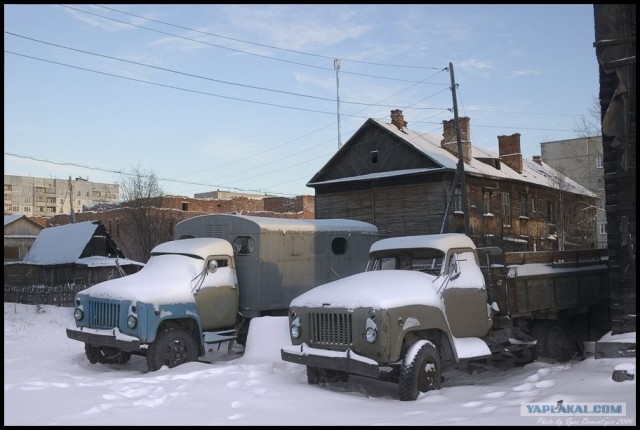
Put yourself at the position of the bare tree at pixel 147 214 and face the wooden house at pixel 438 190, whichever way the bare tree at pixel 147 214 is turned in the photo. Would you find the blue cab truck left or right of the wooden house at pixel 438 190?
right

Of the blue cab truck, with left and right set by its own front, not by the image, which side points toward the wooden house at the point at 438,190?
back

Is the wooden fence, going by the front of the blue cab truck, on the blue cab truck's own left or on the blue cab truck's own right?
on the blue cab truck's own right

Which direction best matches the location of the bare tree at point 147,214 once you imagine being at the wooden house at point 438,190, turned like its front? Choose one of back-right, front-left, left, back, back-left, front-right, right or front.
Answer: back-right

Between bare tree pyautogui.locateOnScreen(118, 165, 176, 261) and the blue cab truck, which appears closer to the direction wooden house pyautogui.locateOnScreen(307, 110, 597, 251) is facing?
the blue cab truck

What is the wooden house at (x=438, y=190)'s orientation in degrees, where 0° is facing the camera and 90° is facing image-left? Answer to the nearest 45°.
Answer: approximately 315°

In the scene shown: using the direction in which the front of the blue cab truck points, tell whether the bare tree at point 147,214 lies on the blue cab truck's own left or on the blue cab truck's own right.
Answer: on the blue cab truck's own right

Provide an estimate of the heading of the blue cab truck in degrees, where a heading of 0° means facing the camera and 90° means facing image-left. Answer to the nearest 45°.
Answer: approximately 45°

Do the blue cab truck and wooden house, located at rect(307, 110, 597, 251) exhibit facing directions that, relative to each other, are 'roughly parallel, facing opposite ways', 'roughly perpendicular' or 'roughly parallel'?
roughly perpendicular

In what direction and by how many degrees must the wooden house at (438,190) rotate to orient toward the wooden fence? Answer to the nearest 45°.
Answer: approximately 90° to its right

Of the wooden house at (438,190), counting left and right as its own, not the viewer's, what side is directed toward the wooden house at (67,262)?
right

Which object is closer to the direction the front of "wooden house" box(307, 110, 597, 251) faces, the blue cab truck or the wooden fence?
the blue cab truck

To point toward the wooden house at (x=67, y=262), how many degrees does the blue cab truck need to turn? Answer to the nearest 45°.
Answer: approximately 135° to its right
